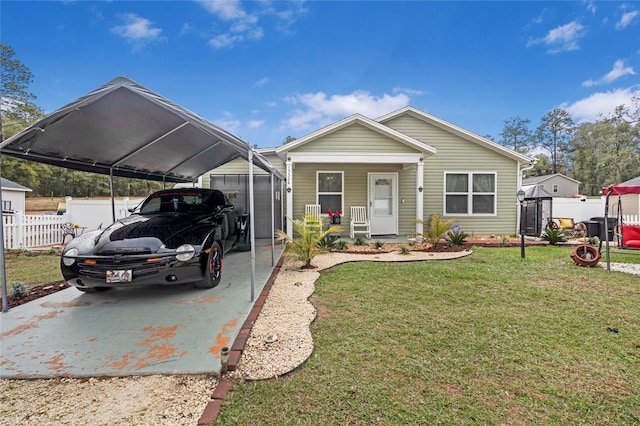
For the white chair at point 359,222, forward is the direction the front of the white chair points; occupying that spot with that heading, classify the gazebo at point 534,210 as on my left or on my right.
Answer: on my left

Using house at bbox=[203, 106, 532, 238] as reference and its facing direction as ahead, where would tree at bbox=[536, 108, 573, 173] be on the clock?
The tree is roughly at 7 o'clock from the house.

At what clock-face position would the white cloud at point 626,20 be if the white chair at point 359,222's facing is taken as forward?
The white cloud is roughly at 8 o'clock from the white chair.

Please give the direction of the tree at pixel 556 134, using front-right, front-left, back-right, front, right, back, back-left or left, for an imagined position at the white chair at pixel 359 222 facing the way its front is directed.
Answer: back-left

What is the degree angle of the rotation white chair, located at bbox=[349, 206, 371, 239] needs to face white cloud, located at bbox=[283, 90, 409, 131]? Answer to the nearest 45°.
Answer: approximately 180°

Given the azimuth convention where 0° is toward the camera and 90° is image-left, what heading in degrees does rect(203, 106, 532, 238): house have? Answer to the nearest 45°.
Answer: approximately 0°

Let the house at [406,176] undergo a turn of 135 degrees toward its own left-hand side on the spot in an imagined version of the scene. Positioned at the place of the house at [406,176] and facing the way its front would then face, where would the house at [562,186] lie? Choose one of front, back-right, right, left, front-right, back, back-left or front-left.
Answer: front

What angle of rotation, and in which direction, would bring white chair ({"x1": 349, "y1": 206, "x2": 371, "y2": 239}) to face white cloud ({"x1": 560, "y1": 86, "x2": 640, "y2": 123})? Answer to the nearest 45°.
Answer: approximately 135° to its left

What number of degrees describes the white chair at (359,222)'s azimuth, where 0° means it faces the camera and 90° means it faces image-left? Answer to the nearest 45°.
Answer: approximately 0°

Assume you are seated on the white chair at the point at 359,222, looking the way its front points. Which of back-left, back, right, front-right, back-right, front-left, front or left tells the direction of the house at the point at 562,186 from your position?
back-left

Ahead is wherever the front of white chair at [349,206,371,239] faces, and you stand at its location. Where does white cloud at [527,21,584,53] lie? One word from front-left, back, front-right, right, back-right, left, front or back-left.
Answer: back-left

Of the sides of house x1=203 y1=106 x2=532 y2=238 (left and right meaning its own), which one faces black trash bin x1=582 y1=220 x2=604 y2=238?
left

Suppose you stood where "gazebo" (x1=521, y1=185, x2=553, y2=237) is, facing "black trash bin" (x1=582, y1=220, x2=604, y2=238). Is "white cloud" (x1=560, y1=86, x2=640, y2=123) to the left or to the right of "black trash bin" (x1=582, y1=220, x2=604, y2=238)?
left

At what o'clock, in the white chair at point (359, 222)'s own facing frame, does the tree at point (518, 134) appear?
The tree is roughly at 7 o'clock from the white chair.

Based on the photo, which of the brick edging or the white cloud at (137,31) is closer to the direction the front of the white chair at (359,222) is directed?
the brick edging

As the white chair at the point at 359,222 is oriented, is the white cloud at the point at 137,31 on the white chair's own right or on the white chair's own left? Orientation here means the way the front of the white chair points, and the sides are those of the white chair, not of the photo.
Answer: on the white chair's own right
